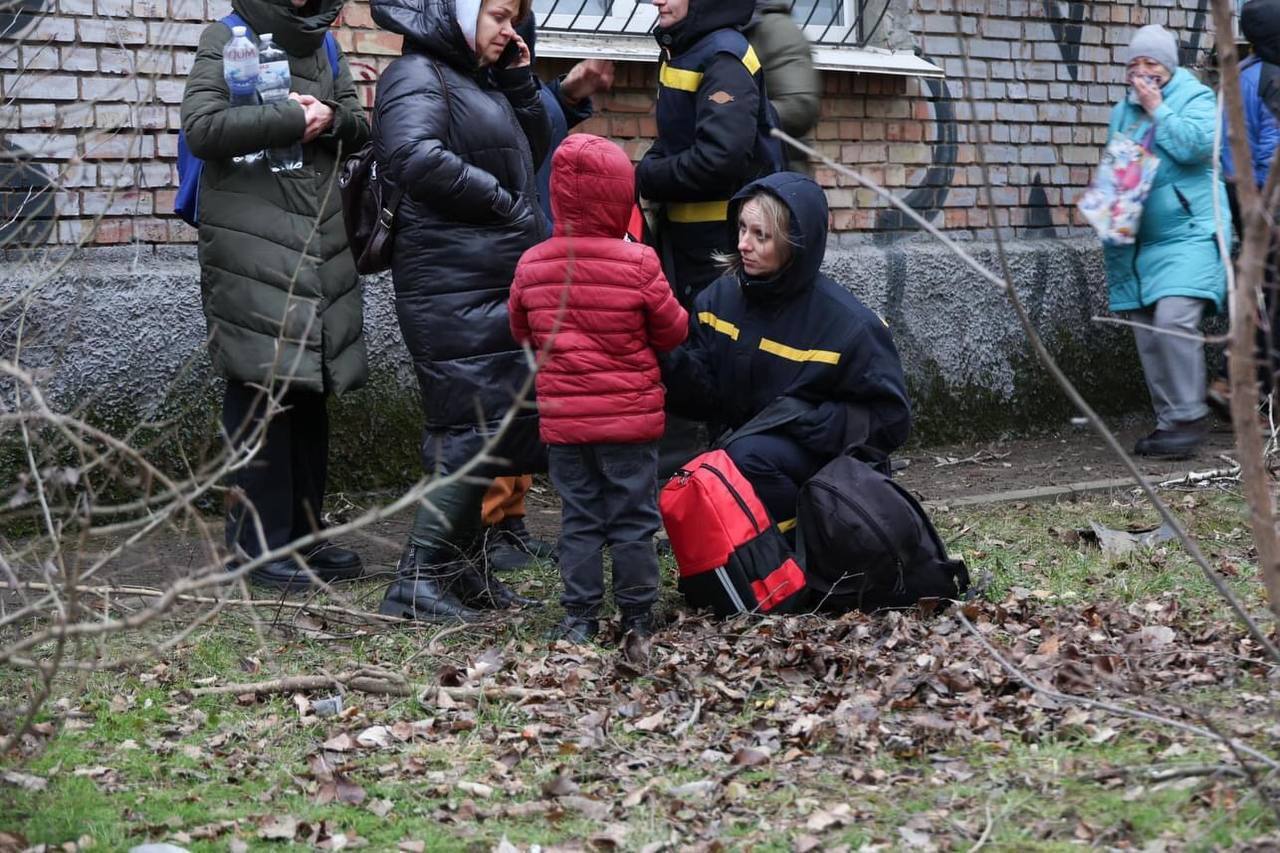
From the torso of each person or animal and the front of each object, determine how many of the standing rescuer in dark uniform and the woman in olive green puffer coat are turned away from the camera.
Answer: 0

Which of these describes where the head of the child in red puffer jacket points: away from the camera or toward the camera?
away from the camera

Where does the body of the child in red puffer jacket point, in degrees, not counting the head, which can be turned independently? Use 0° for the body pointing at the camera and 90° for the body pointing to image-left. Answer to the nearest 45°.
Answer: approximately 180°

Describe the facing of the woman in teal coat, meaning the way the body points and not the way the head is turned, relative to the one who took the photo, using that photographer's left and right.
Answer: facing the viewer and to the left of the viewer

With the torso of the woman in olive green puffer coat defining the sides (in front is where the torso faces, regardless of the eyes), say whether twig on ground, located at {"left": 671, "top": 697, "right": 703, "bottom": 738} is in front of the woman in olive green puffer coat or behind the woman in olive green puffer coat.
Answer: in front

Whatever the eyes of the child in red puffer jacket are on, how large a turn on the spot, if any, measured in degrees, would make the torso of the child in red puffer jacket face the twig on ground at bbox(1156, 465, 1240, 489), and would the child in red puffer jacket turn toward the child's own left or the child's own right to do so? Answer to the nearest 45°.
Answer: approximately 45° to the child's own right

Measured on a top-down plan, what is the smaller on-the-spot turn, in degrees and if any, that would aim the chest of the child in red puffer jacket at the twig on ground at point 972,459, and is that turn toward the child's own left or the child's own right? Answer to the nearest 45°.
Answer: approximately 45° to the child's own right
